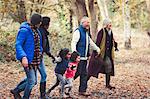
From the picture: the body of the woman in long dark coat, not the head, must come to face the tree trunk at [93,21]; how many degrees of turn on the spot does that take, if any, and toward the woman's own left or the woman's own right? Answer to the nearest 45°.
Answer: approximately 135° to the woman's own left

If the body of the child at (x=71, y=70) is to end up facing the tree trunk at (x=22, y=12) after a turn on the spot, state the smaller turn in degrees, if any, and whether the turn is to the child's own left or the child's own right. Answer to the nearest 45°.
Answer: approximately 90° to the child's own left

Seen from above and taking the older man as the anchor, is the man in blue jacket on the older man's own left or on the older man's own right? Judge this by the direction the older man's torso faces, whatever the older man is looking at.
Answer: on the older man's own right

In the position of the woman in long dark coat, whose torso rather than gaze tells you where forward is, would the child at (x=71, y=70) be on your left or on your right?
on your right
